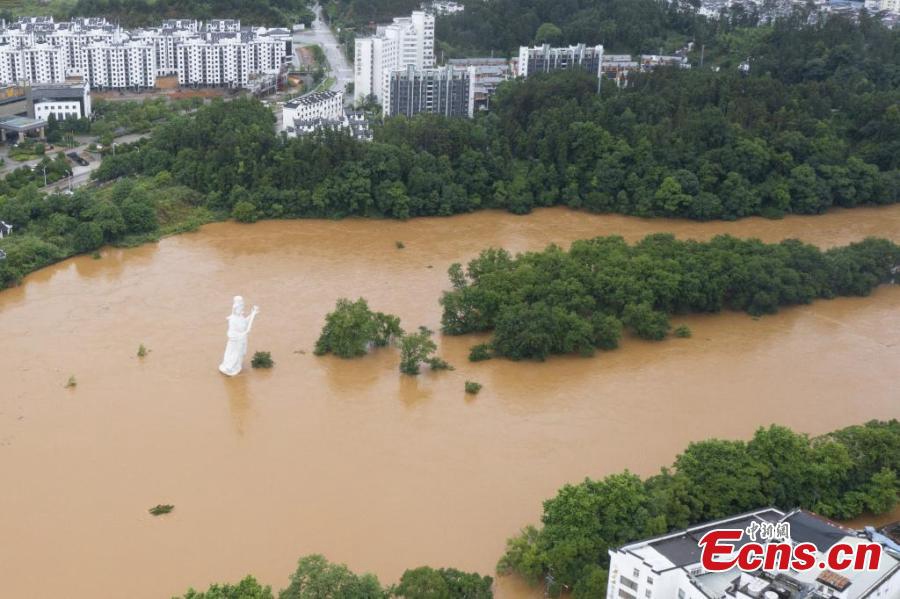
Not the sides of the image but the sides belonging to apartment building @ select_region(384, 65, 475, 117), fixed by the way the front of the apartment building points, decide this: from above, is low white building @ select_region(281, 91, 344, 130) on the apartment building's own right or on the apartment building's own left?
on the apartment building's own right

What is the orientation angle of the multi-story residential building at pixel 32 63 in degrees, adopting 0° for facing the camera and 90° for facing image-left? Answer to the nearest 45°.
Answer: approximately 0°

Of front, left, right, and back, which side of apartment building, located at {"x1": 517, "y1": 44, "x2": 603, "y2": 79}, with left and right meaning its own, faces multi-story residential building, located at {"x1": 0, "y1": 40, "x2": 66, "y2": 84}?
right

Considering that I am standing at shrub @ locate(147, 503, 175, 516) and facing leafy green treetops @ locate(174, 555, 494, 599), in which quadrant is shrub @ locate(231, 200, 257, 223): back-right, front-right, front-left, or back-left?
back-left

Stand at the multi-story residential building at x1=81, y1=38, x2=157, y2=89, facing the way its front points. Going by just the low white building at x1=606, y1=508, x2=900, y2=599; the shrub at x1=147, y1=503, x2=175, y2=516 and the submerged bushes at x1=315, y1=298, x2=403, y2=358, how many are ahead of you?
3

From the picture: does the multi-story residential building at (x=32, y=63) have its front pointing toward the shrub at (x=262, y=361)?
yes
